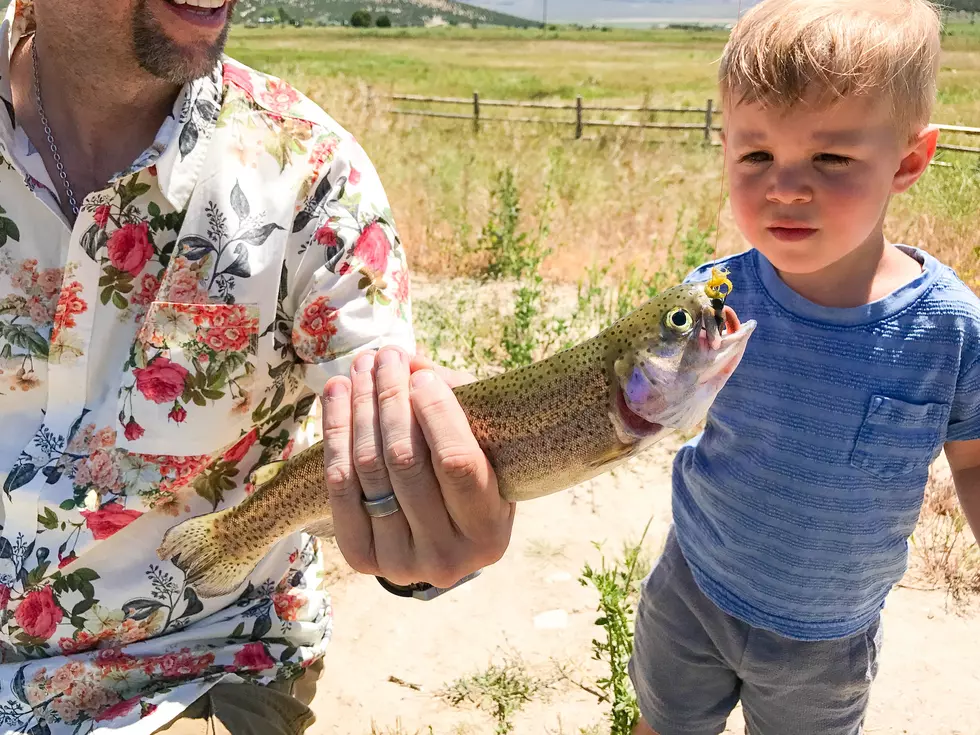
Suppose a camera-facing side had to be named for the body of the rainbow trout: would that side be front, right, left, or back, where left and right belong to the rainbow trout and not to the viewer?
right

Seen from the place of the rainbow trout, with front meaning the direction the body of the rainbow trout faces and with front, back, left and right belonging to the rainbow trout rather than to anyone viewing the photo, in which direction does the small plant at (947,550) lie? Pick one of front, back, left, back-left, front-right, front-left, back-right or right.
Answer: front-left

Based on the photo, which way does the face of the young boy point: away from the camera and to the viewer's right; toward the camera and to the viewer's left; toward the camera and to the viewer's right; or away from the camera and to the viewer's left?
toward the camera and to the viewer's left

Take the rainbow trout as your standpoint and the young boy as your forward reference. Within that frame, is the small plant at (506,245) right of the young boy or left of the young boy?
left

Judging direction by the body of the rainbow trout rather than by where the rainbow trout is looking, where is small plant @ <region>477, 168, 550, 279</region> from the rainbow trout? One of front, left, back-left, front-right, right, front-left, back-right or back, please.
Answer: left

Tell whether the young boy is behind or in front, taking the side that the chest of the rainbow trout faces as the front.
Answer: in front
